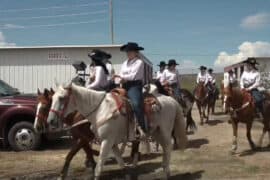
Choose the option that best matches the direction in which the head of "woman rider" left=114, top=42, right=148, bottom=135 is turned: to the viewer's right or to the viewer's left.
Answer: to the viewer's left

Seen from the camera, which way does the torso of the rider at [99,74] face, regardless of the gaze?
to the viewer's left

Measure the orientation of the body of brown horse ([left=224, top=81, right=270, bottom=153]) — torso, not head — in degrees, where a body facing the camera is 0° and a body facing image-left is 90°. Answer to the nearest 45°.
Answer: approximately 45°

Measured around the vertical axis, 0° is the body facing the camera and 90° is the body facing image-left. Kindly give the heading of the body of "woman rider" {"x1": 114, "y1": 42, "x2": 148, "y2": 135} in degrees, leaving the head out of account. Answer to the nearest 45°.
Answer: approximately 90°

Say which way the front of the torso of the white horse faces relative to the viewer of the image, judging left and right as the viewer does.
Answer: facing to the left of the viewer

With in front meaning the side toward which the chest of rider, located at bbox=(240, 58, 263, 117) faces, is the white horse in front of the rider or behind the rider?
in front

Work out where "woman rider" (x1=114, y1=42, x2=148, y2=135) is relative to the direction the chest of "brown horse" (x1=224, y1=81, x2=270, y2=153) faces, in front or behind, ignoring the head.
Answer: in front

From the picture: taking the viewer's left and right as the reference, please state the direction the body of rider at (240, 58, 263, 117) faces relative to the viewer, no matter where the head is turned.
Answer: facing the viewer and to the left of the viewer

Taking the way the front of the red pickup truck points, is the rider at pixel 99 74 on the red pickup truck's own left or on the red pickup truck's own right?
on the red pickup truck's own right
